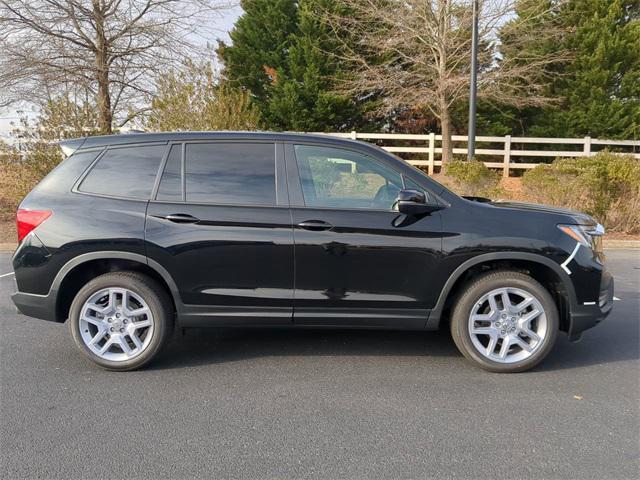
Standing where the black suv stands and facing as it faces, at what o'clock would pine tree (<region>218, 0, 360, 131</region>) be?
The pine tree is roughly at 9 o'clock from the black suv.

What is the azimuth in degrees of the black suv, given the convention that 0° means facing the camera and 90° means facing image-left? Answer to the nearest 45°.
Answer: approximately 270°

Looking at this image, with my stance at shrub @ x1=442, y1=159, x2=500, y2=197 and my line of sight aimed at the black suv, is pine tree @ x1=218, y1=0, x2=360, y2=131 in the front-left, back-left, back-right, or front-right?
back-right

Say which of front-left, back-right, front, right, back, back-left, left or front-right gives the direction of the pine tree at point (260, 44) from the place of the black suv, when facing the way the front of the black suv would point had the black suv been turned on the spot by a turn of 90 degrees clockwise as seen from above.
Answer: back

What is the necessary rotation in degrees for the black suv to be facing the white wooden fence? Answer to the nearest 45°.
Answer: approximately 45° to its left

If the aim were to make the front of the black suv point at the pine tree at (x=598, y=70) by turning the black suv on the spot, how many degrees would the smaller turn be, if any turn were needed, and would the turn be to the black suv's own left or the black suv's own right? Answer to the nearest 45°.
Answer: approximately 45° to the black suv's own left

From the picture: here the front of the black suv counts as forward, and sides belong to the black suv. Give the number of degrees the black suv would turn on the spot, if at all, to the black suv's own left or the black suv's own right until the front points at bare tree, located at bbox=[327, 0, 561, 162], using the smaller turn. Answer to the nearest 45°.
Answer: approximately 90° to the black suv's own left

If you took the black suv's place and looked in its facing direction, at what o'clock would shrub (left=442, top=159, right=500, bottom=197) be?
The shrub is roughly at 10 o'clock from the black suv.
